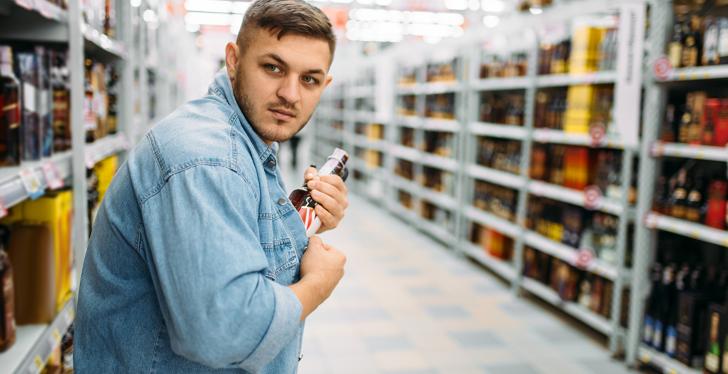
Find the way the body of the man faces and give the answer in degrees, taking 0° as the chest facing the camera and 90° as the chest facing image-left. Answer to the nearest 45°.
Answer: approximately 270°

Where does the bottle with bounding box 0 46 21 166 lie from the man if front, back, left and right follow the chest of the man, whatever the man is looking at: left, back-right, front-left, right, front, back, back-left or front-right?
back-left

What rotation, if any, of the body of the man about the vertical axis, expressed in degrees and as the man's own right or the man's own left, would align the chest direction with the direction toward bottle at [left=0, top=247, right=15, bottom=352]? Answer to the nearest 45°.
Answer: approximately 135° to the man's own left

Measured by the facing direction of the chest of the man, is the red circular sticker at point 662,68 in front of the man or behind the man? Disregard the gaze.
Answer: in front

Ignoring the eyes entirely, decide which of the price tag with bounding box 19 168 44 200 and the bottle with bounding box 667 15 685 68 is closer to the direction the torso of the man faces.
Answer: the bottle

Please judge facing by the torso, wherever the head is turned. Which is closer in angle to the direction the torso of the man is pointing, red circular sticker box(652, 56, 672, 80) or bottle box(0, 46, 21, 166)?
the red circular sticker

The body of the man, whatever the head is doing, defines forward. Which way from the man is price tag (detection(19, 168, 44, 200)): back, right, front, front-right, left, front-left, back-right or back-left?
back-left

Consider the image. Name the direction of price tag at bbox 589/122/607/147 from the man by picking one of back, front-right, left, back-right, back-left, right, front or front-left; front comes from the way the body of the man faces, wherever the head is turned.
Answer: front-left
